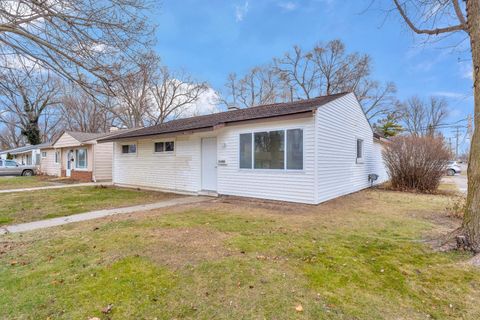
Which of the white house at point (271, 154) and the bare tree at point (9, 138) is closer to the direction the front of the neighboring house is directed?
the white house

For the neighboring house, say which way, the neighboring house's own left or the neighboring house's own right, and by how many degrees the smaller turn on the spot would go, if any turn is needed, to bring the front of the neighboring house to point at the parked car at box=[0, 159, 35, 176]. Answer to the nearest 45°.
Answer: approximately 90° to the neighboring house's own right

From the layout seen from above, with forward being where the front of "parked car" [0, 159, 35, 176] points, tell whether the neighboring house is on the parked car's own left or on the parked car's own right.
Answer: on the parked car's own right

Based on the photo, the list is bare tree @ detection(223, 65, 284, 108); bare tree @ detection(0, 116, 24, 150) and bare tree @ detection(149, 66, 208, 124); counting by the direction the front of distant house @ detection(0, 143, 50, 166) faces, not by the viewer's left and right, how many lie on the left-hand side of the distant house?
2

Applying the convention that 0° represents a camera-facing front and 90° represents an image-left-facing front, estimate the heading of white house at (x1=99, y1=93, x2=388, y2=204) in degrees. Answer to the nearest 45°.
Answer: approximately 45°

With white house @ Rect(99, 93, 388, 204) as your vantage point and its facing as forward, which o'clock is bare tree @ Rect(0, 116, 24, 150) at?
The bare tree is roughly at 3 o'clock from the white house.

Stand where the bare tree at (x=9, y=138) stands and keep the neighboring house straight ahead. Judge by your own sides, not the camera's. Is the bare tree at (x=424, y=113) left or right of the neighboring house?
left

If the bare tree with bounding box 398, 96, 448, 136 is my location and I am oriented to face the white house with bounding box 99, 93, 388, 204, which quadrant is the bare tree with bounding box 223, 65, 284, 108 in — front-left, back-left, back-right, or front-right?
front-right

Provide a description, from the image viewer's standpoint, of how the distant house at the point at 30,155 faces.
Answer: facing the viewer and to the left of the viewer

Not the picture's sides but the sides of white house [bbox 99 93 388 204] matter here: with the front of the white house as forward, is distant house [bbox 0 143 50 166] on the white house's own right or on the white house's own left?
on the white house's own right
